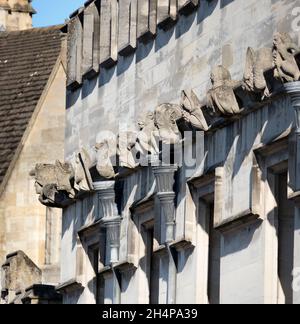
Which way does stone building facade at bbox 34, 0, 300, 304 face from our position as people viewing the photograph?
facing the viewer and to the left of the viewer
